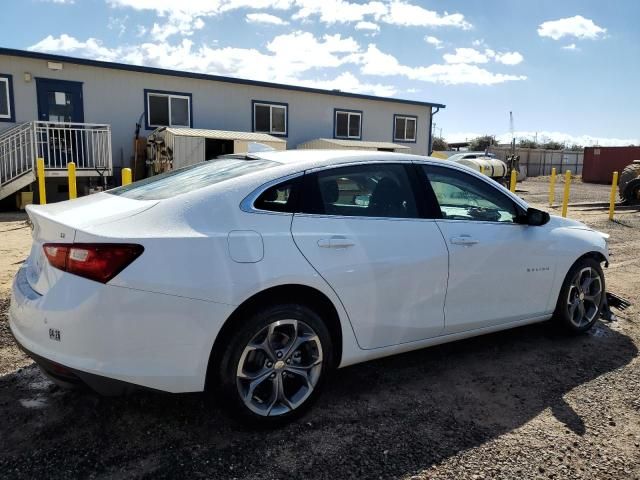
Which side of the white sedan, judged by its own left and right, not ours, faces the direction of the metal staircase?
left

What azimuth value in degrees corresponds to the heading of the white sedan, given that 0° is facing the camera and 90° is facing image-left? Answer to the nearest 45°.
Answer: approximately 225°
